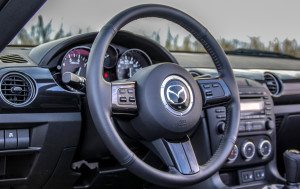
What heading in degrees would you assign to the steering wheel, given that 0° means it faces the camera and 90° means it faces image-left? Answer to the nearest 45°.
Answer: approximately 315°

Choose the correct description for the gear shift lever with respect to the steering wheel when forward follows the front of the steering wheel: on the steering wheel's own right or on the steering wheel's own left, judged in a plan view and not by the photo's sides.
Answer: on the steering wheel's own left
